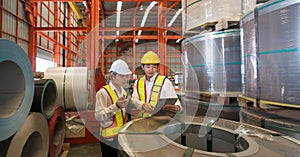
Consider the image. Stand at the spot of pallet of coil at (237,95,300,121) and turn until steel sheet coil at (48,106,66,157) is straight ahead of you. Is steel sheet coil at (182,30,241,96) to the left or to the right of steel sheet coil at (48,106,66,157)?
right

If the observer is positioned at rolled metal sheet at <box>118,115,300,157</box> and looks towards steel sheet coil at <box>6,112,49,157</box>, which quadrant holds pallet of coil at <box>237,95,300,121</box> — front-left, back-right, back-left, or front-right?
back-right

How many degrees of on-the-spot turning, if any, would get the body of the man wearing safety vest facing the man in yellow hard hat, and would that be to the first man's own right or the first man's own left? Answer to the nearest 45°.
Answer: approximately 90° to the first man's own left

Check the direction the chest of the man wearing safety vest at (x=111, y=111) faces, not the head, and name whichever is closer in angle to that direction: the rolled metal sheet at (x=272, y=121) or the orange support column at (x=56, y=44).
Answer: the rolled metal sheet

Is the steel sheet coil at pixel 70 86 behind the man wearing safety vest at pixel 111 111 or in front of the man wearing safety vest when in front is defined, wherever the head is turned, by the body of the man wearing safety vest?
behind

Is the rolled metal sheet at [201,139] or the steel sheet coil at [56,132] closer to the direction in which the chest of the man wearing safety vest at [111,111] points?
the rolled metal sheet

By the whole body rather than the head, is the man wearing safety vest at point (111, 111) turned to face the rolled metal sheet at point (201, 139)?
yes

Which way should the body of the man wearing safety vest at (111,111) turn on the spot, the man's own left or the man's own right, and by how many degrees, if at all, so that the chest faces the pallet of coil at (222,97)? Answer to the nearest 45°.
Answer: approximately 45° to the man's own left
